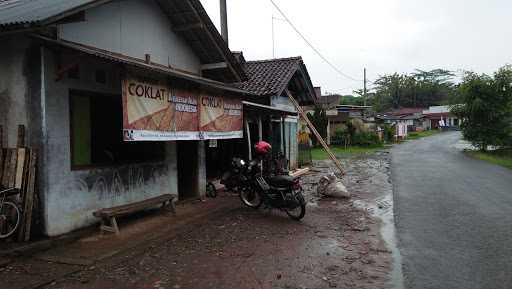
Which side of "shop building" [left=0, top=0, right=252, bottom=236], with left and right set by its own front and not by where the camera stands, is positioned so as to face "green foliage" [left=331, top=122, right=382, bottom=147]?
left

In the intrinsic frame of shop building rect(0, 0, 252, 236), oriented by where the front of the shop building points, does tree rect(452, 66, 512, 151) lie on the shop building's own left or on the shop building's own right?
on the shop building's own left

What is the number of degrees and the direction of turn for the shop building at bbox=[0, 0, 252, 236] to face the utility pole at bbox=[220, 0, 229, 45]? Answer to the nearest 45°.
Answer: approximately 90° to its left

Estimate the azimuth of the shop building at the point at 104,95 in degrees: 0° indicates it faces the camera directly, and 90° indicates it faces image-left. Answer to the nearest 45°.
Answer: approximately 315°
